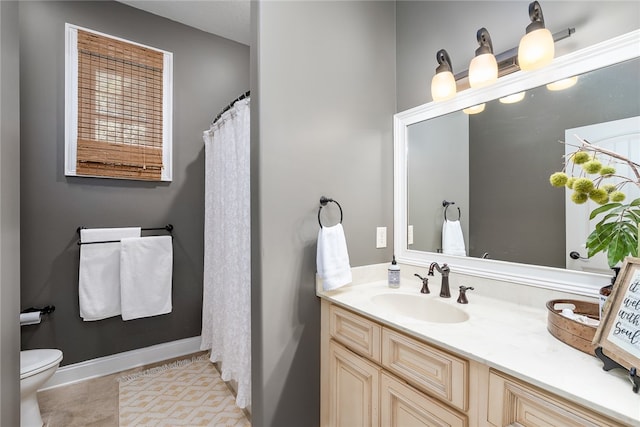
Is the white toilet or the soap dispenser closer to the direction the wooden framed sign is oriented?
the white toilet

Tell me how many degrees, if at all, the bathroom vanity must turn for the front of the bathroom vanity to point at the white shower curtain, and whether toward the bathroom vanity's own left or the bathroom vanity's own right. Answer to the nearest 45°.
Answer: approximately 45° to the bathroom vanity's own right
